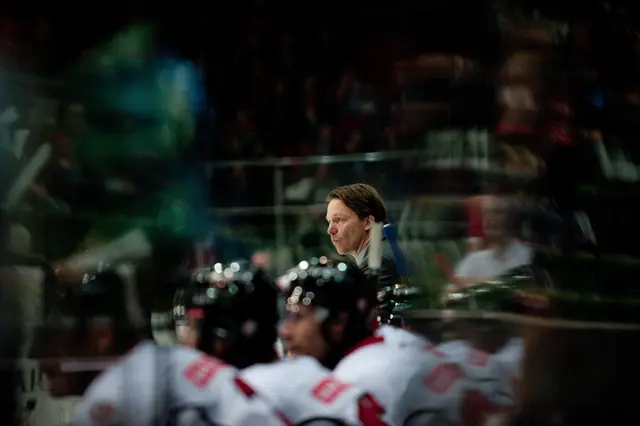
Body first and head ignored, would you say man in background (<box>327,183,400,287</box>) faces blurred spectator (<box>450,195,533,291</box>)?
no

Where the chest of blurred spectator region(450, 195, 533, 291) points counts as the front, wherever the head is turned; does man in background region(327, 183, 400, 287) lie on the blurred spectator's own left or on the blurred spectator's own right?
on the blurred spectator's own right

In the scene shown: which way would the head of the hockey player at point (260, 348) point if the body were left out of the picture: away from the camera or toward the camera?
away from the camera

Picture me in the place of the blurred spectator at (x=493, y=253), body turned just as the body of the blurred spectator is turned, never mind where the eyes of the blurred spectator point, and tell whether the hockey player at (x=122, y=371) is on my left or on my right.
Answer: on my right

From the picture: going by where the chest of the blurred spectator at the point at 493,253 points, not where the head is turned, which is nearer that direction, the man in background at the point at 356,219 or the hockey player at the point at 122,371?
the hockey player

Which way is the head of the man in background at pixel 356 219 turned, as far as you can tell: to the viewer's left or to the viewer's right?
to the viewer's left

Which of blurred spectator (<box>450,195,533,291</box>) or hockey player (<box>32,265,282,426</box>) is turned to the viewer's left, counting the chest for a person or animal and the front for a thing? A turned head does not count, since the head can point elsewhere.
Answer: the hockey player

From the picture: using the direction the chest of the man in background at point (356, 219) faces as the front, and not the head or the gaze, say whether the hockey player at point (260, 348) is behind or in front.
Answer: in front

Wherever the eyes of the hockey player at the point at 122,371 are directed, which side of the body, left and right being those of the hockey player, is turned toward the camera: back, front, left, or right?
left

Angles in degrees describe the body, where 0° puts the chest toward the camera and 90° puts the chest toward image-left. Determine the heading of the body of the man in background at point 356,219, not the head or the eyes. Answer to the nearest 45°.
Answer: approximately 45°

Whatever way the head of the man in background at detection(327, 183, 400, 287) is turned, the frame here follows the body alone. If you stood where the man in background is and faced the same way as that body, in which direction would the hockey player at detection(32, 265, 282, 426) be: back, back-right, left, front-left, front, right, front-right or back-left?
front

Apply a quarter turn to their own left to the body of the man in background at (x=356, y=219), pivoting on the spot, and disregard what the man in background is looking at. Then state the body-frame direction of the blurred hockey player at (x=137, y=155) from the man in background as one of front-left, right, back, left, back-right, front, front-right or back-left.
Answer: right

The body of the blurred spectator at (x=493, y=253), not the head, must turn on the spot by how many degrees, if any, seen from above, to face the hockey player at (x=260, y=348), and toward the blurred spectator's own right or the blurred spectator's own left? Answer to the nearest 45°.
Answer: approximately 45° to the blurred spectator's own right

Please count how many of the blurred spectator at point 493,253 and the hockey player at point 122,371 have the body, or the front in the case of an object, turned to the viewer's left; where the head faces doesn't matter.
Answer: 1

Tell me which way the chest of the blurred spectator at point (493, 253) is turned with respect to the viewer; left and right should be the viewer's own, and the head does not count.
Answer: facing the viewer
